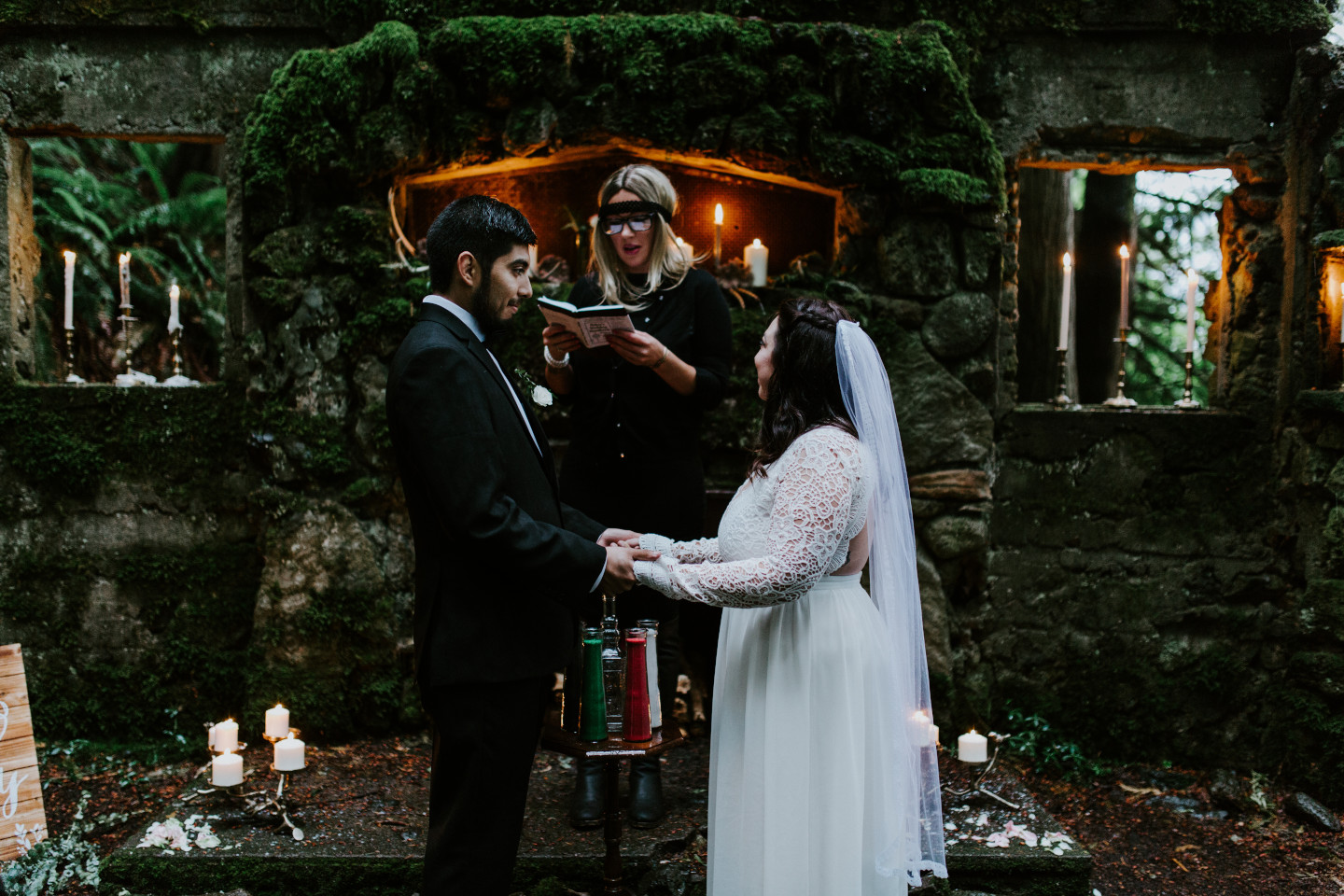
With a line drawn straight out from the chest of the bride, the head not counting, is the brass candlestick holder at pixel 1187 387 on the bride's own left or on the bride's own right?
on the bride's own right

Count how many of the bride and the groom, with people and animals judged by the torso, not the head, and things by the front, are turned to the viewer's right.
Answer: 1

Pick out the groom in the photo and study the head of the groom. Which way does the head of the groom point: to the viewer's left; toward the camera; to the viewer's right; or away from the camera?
to the viewer's right

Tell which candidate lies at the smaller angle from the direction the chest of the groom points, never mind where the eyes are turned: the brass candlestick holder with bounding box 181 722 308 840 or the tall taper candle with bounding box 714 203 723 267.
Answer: the tall taper candle

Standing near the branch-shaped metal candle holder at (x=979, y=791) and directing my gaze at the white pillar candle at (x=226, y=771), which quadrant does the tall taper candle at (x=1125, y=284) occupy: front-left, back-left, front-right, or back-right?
back-right

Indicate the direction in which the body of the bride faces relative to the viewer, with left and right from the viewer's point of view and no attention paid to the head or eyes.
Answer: facing to the left of the viewer

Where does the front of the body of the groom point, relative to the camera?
to the viewer's right

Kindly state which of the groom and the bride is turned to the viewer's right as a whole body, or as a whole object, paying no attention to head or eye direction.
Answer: the groom

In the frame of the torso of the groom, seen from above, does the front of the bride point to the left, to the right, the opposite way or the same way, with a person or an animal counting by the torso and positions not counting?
the opposite way
